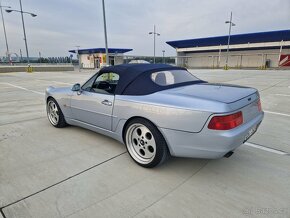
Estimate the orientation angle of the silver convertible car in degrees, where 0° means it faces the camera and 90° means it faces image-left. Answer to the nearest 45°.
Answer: approximately 135°

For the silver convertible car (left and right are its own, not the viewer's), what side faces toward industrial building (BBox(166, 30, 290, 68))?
right
